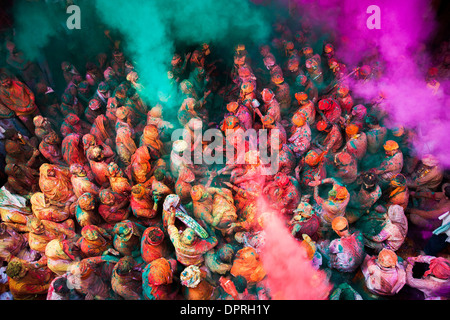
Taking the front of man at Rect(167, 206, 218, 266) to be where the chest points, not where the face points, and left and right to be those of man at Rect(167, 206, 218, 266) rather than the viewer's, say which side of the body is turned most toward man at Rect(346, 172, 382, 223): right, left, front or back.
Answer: right

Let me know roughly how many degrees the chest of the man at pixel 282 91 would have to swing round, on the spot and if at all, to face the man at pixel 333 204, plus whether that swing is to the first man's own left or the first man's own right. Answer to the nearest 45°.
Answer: approximately 90° to the first man's own left
